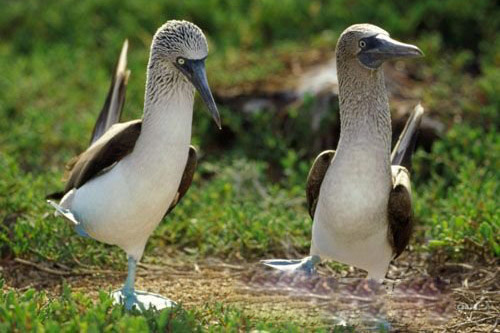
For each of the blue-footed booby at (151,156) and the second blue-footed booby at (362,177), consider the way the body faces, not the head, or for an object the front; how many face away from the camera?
0

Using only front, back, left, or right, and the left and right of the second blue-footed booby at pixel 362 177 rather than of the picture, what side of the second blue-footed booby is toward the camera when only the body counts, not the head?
front

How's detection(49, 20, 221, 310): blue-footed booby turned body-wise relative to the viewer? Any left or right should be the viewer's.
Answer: facing the viewer and to the right of the viewer

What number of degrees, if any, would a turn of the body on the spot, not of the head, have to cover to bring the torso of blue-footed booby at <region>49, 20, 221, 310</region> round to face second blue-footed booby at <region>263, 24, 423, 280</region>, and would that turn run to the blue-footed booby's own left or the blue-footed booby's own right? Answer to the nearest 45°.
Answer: approximately 45° to the blue-footed booby's own left

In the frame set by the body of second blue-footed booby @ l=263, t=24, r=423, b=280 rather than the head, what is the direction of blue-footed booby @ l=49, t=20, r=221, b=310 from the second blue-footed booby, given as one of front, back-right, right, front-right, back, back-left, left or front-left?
right
